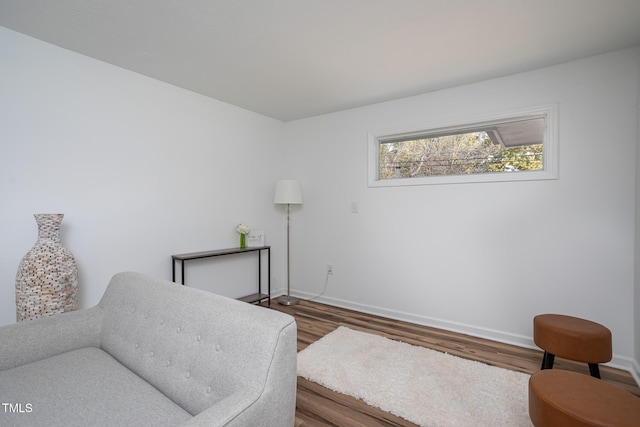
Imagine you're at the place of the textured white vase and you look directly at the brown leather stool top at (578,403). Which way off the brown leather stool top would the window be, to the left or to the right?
left

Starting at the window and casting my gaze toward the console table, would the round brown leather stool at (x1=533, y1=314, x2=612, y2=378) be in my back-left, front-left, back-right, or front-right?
back-left

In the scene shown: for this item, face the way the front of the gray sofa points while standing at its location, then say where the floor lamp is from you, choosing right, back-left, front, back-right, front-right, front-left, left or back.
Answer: back

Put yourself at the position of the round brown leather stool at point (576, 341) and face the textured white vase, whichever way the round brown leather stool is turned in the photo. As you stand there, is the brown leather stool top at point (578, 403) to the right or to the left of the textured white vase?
left

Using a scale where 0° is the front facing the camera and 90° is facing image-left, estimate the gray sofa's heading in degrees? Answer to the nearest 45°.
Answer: approximately 45°

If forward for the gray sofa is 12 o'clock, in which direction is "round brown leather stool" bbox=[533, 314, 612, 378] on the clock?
The round brown leather stool is roughly at 8 o'clock from the gray sofa.

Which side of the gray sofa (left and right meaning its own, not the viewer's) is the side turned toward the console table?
back

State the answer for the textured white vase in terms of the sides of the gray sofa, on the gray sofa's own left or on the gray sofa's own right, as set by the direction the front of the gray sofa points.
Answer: on the gray sofa's own right

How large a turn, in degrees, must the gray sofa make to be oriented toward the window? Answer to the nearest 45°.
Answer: approximately 135° to its left
